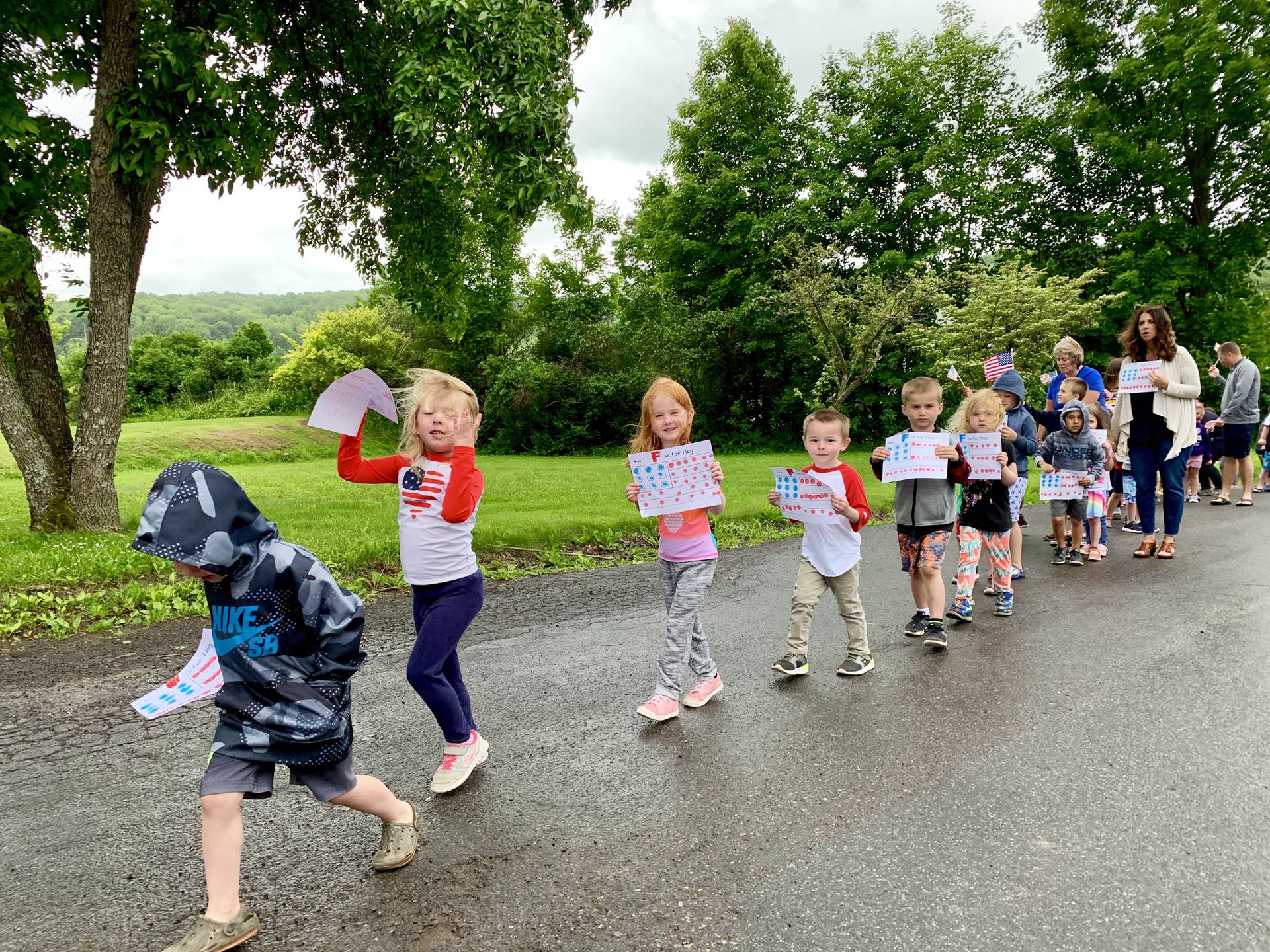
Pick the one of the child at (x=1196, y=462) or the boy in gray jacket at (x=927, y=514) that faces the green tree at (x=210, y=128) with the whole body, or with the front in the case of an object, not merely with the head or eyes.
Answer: the child

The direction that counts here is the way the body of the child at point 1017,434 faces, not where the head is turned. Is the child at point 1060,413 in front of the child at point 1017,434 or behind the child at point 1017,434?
behind

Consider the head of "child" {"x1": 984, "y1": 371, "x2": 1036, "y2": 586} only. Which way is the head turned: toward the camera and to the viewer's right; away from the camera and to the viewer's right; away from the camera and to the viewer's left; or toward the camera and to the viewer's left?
toward the camera and to the viewer's left

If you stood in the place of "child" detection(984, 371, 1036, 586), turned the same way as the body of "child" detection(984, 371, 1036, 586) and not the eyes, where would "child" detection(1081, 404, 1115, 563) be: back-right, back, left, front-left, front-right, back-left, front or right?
back

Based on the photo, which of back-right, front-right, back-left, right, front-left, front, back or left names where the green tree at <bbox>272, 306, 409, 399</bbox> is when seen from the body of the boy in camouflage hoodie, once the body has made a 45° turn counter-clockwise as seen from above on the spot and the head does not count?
back

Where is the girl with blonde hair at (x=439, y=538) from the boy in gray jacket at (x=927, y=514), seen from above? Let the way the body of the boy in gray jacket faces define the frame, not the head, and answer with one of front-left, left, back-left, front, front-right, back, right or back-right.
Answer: front-right
